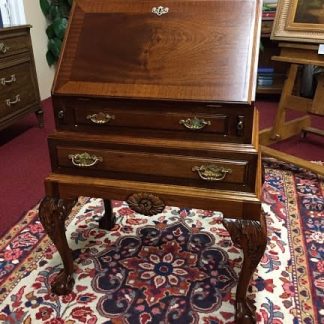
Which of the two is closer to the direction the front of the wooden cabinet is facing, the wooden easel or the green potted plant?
the wooden easel

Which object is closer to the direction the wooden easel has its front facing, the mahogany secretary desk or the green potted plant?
the mahogany secretary desk

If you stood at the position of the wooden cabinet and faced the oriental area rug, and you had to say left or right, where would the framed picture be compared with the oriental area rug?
left

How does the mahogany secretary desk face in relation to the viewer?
toward the camera

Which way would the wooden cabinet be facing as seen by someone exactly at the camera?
facing the viewer and to the right of the viewer

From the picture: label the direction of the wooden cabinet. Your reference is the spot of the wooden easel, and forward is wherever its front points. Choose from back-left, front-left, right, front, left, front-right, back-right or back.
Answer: front-right

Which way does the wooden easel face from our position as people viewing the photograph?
facing the viewer and to the left of the viewer

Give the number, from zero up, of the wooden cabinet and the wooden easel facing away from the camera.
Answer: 0

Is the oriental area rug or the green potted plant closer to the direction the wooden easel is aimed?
the oriental area rug

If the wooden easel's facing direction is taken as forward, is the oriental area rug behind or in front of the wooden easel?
in front

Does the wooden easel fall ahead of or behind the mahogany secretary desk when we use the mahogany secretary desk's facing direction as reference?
behind

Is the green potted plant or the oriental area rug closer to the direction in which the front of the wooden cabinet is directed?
the oriental area rug

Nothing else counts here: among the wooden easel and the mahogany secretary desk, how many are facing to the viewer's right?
0

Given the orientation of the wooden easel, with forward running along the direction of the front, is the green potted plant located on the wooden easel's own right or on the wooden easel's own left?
on the wooden easel's own right
